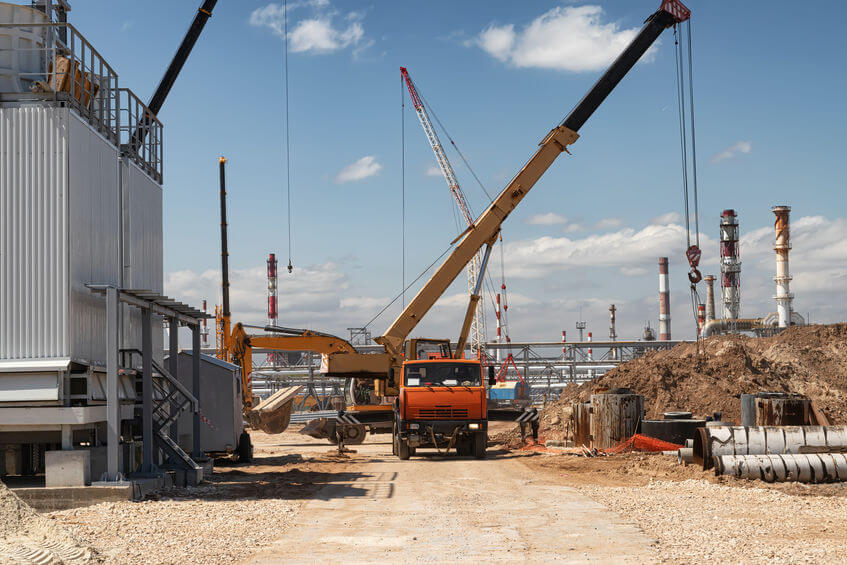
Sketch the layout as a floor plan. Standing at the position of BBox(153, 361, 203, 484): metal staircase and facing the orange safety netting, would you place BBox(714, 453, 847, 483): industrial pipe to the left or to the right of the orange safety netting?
right

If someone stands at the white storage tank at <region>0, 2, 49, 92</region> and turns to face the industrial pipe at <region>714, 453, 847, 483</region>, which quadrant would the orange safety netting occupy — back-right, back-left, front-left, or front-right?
front-left

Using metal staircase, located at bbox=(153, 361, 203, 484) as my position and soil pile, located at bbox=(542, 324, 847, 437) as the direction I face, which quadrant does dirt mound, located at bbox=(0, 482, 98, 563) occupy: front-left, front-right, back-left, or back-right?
back-right

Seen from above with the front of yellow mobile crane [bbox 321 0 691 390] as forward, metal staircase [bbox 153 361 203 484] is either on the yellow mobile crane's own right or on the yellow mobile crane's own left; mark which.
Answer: on the yellow mobile crane's own right
